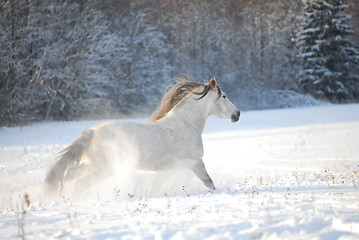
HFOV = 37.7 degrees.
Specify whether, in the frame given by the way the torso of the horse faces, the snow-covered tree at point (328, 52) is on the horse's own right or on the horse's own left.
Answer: on the horse's own left

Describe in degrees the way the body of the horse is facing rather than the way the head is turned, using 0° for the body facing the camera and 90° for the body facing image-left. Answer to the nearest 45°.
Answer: approximately 270°
